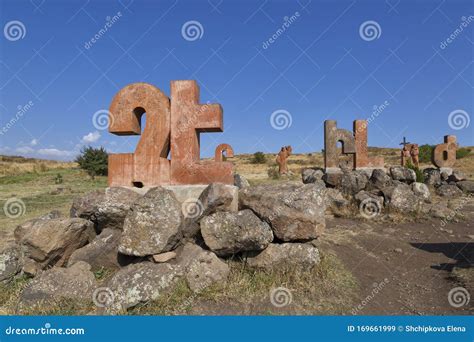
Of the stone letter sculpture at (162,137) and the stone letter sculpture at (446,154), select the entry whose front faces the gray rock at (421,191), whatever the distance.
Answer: the stone letter sculpture at (446,154)

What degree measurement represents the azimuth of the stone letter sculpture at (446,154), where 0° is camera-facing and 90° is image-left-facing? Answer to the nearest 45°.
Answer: approximately 0°

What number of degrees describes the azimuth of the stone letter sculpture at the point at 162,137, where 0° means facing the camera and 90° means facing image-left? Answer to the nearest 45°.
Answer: approximately 0°

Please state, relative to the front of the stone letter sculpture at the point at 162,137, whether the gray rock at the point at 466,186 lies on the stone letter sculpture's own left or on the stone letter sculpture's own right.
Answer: on the stone letter sculpture's own left

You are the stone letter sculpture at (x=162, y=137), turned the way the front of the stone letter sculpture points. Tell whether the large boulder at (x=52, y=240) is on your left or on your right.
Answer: on your right

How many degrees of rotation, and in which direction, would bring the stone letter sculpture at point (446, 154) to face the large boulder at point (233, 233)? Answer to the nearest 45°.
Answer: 0° — it already faces it

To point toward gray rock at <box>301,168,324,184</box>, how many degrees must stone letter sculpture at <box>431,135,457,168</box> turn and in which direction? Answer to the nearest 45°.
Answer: approximately 45° to its right

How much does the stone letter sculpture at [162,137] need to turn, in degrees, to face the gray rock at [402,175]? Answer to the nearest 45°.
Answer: approximately 135° to its left

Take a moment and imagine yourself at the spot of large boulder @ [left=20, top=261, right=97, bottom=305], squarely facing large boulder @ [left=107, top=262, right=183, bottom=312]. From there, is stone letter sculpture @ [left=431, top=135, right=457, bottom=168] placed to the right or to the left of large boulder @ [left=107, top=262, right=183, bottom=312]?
left

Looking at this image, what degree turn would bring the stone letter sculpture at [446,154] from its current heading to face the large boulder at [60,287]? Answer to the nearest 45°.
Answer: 0° — it already faces it

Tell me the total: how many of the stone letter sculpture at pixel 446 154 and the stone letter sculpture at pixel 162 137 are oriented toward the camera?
2
